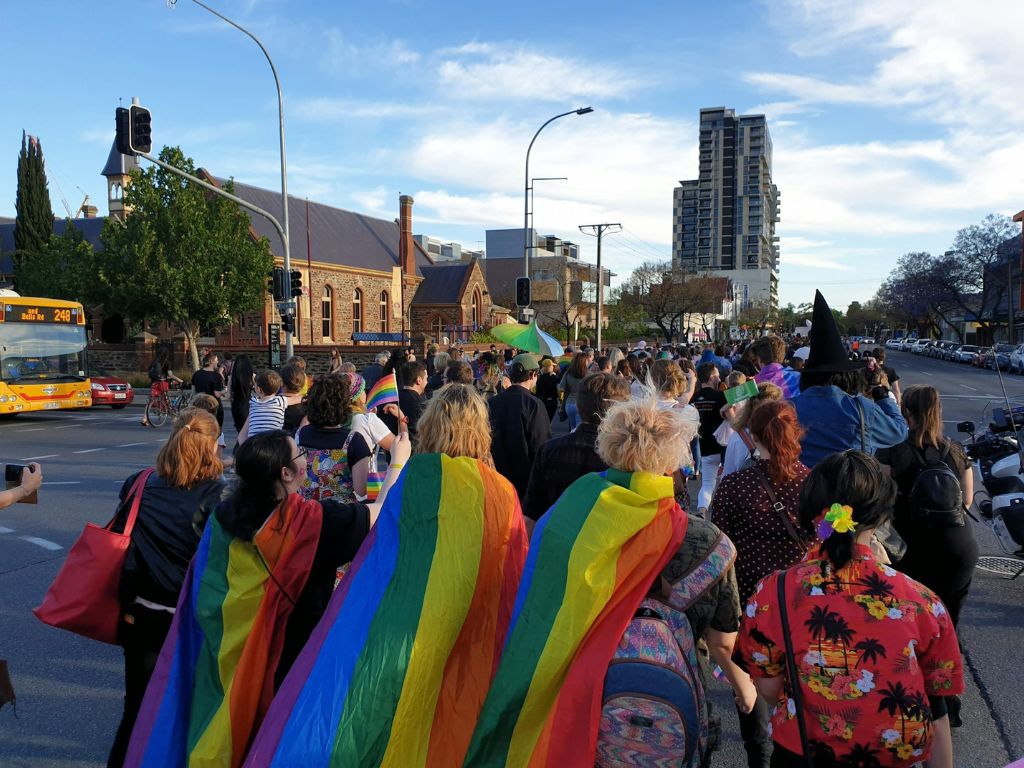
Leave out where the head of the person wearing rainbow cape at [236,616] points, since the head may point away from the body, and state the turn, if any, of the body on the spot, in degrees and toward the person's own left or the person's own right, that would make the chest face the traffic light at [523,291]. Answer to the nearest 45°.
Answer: approximately 45° to the person's own left

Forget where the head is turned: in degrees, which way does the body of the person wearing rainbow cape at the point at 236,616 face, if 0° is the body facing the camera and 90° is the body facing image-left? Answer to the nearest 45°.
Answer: approximately 225°

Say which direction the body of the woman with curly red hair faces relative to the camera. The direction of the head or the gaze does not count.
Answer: away from the camera

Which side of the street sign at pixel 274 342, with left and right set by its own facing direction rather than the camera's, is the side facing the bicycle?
front

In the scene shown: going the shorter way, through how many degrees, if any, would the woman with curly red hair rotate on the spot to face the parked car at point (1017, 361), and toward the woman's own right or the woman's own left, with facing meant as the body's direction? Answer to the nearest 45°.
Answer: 0° — they already face it

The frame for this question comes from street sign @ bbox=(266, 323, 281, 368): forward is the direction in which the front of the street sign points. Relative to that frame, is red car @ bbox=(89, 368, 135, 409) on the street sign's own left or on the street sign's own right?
on the street sign's own right

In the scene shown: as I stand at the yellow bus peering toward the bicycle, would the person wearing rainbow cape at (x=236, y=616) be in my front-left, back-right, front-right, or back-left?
front-right

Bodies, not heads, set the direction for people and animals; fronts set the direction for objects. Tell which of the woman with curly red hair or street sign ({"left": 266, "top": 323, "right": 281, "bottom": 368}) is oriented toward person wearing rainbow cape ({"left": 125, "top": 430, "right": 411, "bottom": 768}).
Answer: the street sign

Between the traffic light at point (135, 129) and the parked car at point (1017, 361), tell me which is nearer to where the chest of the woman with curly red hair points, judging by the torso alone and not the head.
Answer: the parked car

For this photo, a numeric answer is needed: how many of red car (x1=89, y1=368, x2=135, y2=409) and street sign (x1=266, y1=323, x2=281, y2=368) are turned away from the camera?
0

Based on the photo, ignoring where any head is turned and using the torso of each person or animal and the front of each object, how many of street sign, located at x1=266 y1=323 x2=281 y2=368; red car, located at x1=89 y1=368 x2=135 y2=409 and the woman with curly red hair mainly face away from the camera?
1

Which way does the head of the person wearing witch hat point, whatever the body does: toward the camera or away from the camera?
away from the camera

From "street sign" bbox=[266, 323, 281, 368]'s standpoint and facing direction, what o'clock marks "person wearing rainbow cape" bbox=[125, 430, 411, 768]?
The person wearing rainbow cape is roughly at 12 o'clock from the street sign.

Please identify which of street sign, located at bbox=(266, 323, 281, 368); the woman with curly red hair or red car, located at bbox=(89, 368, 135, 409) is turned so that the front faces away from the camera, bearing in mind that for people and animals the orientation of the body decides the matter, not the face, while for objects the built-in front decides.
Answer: the woman with curly red hair
